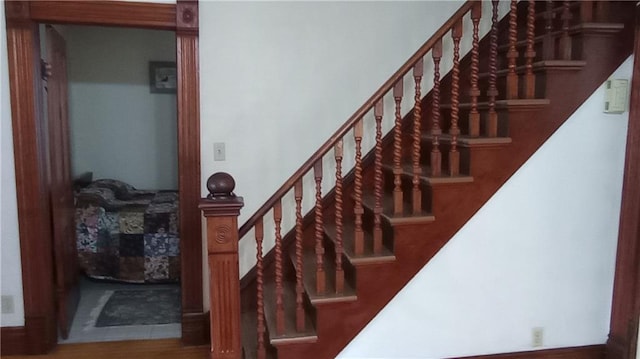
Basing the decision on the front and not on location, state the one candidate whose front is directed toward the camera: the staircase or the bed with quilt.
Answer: the bed with quilt

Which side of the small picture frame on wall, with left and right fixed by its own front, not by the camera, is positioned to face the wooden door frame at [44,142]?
front

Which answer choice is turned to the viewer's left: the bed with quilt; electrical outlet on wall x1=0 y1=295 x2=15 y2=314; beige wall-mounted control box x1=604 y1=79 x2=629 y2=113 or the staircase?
the staircase

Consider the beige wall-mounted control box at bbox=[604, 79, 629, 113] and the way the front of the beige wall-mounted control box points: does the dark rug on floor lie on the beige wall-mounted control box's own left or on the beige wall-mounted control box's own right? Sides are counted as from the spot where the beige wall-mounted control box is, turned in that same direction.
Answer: on the beige wall-mounted control box's own right

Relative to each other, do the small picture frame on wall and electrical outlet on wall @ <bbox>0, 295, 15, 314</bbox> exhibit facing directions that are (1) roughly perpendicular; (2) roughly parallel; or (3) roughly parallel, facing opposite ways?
roughly parallel

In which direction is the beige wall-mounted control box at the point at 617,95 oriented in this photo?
toward the camera

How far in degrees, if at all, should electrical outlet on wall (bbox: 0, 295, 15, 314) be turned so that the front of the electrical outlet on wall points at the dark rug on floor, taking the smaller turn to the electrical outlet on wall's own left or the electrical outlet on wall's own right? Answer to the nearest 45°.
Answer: approximately 90° to the electrical outlet on wall's own left

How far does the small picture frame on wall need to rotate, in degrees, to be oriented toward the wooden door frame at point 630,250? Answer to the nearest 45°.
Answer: approximately 45° to its left

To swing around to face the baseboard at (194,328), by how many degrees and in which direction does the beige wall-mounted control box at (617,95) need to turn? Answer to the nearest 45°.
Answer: approximately 45° to its right

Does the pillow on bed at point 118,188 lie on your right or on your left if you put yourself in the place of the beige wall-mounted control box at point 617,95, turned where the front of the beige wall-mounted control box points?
on your right

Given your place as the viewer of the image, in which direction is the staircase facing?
facing to the left of the viewer

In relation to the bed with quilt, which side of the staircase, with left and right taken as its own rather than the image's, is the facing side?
front

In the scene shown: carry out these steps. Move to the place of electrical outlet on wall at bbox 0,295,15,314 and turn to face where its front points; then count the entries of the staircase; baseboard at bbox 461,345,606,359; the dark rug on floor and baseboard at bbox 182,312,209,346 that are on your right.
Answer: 0

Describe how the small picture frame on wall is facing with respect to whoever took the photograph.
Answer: facing the viewer
